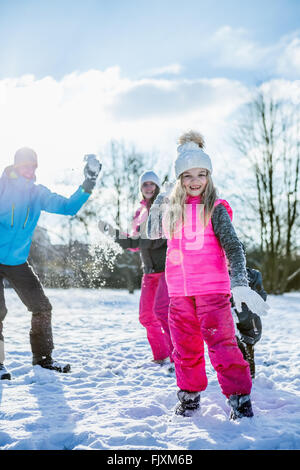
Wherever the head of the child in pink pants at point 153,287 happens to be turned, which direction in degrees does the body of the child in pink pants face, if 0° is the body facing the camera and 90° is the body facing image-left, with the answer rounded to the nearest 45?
approximately 45°

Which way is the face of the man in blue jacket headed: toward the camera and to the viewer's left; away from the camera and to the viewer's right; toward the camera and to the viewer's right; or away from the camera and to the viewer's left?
toward the camera and to the viewer's right
